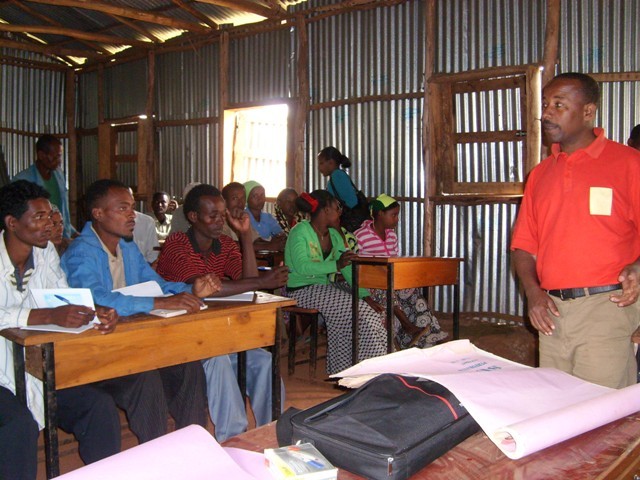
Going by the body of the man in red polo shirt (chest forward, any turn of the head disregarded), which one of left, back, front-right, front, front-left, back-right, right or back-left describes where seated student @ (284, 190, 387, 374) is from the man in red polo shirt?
right

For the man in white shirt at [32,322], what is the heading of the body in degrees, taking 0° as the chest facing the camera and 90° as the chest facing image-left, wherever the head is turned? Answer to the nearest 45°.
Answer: approximately 315°

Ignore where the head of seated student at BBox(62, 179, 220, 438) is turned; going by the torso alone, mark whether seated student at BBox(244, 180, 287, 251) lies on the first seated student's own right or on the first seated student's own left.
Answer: on the first seated student's own left

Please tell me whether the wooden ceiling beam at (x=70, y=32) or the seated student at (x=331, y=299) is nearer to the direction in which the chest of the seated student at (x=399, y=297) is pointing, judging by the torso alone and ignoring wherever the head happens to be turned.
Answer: the seated student

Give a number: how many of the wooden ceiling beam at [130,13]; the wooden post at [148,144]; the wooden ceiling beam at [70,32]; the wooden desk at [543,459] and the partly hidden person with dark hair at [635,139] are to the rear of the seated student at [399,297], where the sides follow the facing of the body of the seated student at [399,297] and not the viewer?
3

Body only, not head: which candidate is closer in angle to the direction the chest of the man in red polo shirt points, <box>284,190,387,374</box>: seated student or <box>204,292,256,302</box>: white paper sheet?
the white paper sheet

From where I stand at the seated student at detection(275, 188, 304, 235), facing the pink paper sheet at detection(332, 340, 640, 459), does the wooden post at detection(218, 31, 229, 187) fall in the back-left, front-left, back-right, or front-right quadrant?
back-right

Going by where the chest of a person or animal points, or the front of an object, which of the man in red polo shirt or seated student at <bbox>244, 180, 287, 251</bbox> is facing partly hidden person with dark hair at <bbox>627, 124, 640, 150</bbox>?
seated student at <bbox>244, 180, 287, 251</bbox>

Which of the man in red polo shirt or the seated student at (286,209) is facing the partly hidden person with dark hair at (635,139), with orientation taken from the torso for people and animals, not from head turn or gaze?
the seated student at (286,209)

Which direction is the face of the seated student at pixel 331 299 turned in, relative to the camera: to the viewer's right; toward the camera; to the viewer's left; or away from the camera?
to the viewer's right
